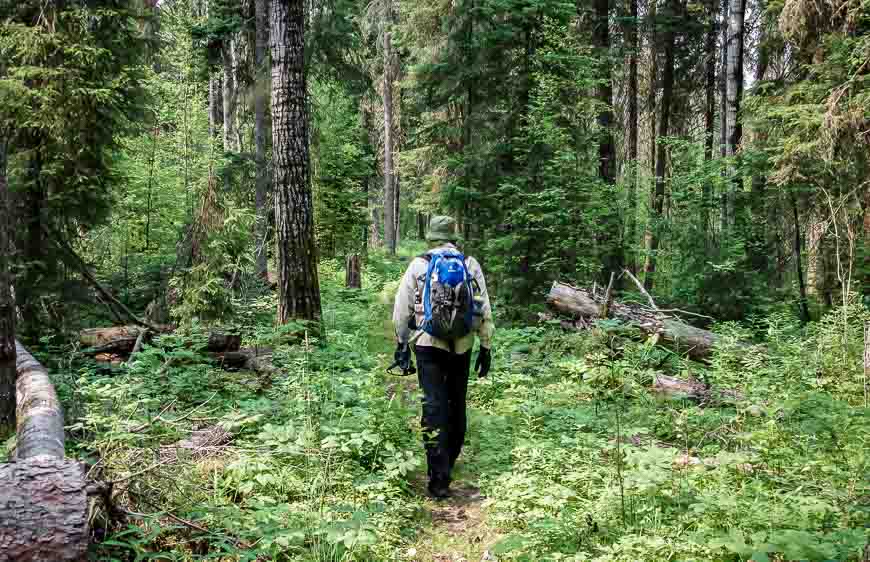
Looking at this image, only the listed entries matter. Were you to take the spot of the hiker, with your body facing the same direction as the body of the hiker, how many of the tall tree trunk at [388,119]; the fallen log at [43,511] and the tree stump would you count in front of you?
2

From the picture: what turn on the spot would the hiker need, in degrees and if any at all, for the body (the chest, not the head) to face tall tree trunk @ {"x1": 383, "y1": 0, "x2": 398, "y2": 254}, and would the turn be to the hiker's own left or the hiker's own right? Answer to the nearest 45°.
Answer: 0° — they already face it

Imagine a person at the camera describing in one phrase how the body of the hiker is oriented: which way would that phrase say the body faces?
away from the camera

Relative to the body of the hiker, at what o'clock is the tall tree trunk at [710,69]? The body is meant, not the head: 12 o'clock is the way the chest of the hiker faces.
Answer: The tall tree trunk is roughly at 1 o'clock from the hiker.

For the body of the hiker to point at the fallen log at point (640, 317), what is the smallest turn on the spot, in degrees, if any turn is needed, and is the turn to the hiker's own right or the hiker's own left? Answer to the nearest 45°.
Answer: approximately 45° to the hiker's own right

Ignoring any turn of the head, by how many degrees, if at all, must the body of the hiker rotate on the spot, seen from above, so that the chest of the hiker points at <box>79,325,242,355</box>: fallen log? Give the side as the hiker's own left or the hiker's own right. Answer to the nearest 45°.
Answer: approximately 45° to the hiker's own left

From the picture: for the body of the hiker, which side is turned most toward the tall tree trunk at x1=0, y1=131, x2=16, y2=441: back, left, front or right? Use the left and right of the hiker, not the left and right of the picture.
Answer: left

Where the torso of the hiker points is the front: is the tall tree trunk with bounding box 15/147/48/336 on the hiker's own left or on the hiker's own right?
on the hiker's own left

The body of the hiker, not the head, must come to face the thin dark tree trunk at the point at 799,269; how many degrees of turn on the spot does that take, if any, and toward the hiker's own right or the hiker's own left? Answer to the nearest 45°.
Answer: approximately 45° to the hiker's own right
